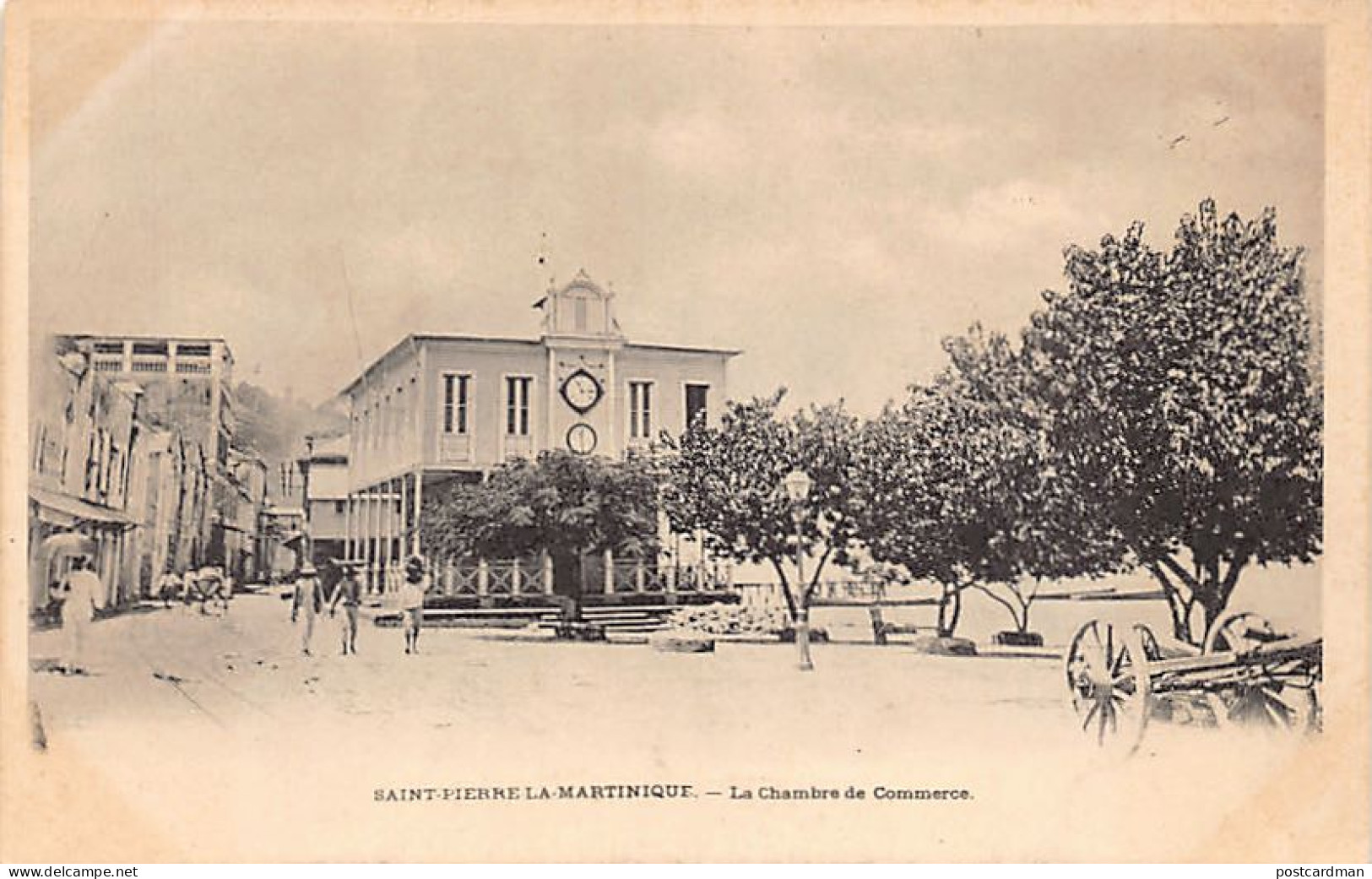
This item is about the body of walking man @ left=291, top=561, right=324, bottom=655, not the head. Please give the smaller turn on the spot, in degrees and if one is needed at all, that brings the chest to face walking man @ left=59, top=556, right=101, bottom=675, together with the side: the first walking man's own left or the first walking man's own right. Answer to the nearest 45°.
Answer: approximately 90° to the first walking man's own right

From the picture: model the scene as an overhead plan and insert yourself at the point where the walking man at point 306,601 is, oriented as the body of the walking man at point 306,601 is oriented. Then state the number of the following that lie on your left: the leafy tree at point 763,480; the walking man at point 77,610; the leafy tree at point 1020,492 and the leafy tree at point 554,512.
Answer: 3

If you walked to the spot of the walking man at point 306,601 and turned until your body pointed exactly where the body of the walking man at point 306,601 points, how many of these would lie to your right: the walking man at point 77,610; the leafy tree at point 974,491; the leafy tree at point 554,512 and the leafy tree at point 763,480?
1

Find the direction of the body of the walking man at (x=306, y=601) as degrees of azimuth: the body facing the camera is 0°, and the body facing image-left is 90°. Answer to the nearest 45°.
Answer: approximately 0°

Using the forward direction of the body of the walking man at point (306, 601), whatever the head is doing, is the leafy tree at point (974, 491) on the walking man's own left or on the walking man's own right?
on the walking man's own left
